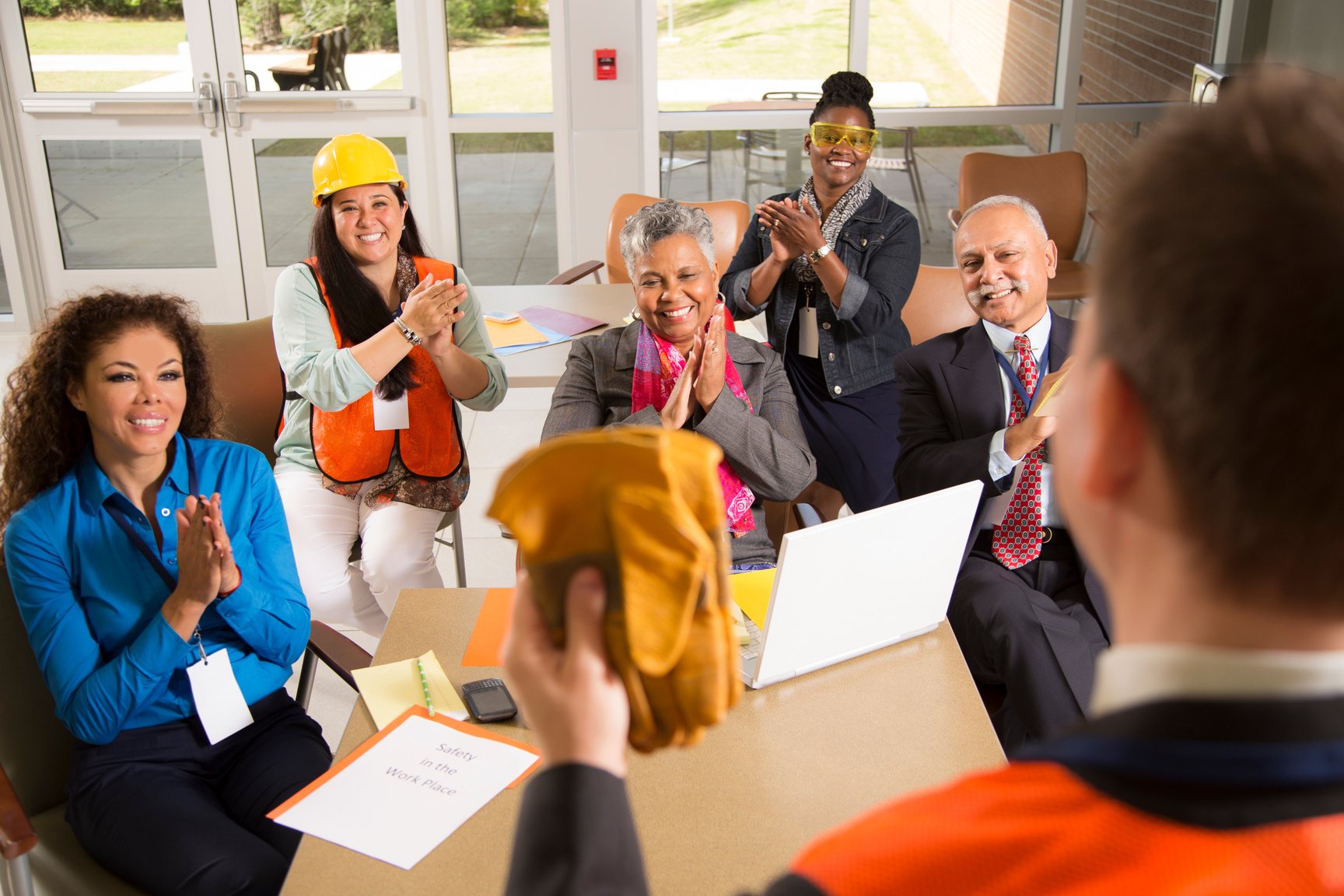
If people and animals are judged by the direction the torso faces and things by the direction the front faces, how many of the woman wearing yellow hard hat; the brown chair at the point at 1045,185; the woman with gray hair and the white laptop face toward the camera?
3

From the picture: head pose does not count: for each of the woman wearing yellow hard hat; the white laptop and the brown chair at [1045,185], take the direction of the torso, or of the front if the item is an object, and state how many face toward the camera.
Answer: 2

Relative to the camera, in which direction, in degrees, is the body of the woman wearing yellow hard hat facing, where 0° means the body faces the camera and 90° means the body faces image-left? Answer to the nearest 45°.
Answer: approximately 0°

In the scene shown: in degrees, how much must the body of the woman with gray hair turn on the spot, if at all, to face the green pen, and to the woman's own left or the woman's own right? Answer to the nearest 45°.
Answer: approximately 45° to the woman's own right

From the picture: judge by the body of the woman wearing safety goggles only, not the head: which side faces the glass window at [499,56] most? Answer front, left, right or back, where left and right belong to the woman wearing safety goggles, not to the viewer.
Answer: right

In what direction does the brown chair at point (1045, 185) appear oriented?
toward the camera

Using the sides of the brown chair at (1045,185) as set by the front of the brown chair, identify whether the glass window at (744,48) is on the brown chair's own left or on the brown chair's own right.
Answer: on the brown chair's own right

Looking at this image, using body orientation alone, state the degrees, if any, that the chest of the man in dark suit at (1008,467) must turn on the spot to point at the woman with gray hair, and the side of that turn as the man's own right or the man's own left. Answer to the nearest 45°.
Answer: approximately 135° to the man's own right

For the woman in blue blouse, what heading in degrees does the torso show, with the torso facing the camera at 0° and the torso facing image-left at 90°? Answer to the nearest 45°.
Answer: approximately 315°

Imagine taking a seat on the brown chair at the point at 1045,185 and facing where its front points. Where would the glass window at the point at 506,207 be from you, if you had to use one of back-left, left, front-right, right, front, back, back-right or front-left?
right

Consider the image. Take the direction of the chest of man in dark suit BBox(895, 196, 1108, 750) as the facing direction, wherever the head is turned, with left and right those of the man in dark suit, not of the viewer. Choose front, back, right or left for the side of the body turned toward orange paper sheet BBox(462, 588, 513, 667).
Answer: right

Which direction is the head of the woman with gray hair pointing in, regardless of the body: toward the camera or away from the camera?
toward the camera

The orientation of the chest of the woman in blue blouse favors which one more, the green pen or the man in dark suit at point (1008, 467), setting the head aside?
the green pen

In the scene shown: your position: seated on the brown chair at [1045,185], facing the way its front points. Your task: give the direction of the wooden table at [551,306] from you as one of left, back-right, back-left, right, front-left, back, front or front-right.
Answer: front-right

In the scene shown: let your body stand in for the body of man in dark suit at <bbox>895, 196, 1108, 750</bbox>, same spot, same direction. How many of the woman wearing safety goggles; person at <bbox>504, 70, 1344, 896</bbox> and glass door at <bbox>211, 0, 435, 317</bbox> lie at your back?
2
